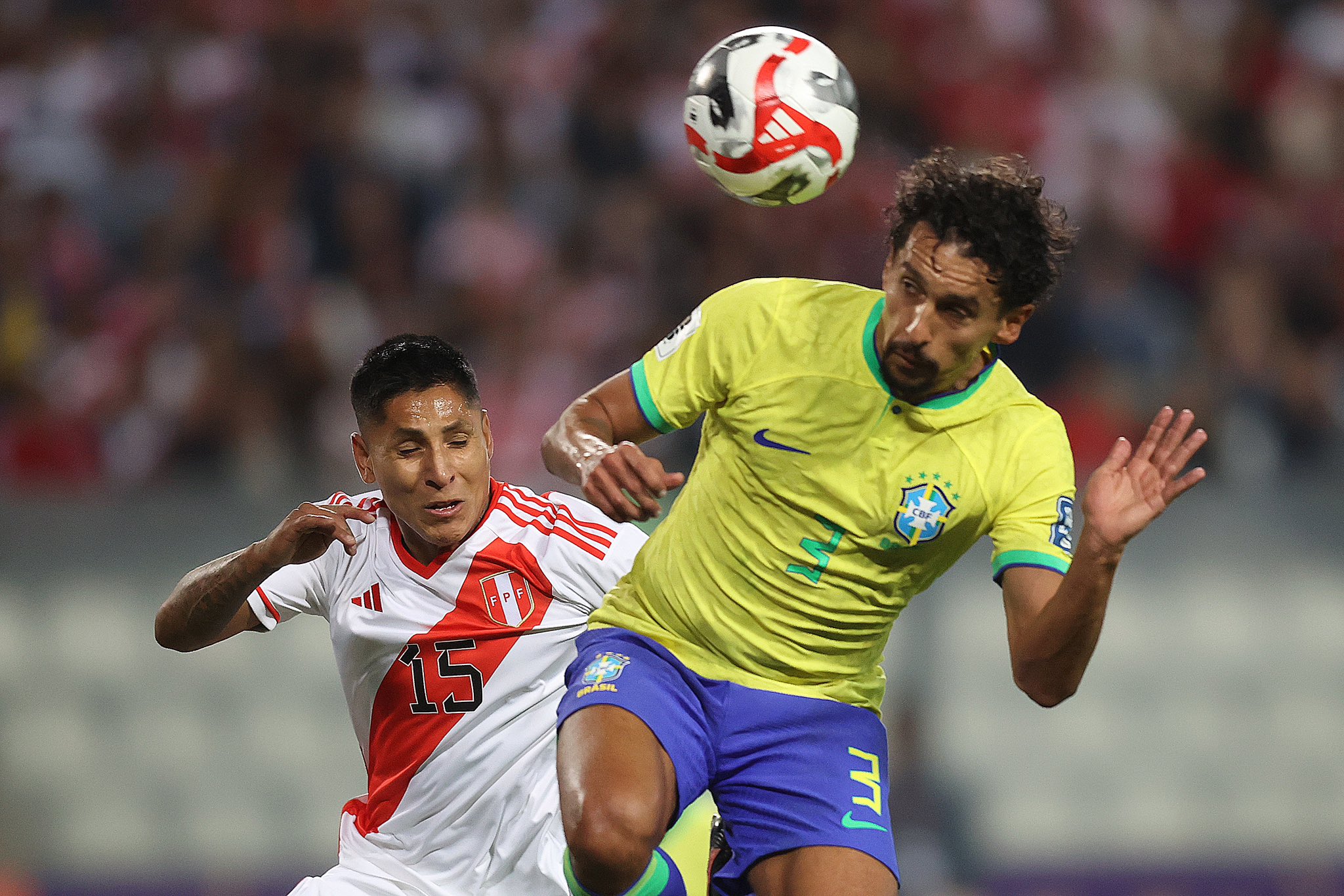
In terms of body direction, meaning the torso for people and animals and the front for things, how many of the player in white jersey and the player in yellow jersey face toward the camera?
2

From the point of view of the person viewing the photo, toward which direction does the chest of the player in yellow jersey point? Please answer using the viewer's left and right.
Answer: facing the viewer

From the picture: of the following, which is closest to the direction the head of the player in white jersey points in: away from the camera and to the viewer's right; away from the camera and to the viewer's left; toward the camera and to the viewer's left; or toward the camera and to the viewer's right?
toward the camera and to the viewer's right

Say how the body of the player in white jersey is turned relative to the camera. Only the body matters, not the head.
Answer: toward the camera

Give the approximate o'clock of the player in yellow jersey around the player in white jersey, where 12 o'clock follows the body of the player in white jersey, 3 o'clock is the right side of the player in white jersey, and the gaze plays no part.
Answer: The player in yellow jersey is roughly at 10 o'clock from the player in white jersey.

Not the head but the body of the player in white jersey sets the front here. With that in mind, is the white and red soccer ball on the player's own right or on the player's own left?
on the player's own left
